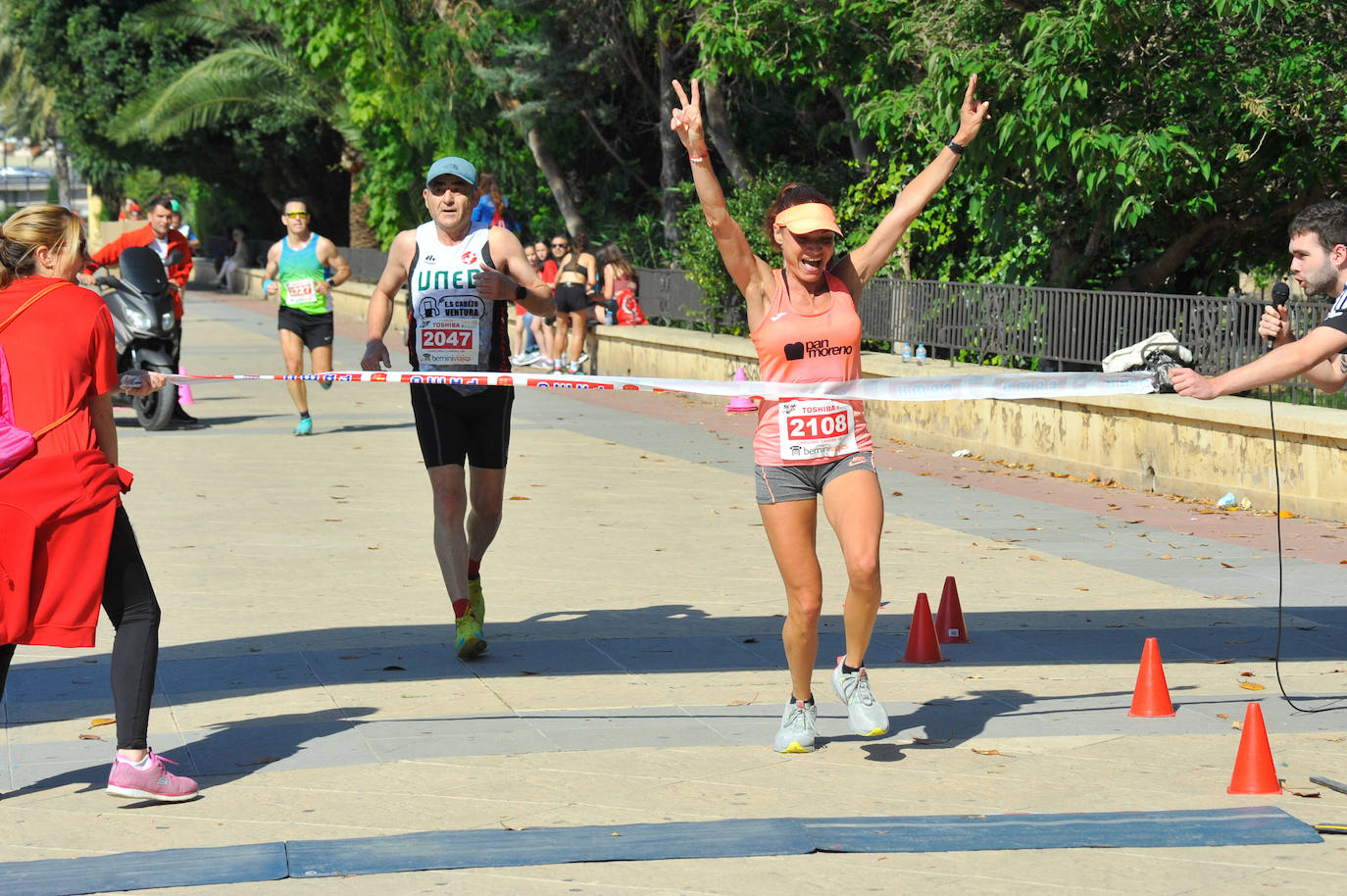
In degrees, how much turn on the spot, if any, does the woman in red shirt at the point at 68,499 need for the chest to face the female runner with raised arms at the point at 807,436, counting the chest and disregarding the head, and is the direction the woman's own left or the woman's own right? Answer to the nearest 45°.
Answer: approximately 45° to the woman's own right

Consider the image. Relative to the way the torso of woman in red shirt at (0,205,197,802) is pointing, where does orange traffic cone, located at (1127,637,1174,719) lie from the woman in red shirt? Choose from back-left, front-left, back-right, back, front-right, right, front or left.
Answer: front-right

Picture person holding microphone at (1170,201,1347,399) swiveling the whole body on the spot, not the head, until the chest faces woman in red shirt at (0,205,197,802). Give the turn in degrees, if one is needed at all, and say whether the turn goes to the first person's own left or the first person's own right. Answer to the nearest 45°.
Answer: approximately 45° to the first person's own left

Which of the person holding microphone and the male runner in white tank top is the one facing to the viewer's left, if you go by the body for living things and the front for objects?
the person holding microphone

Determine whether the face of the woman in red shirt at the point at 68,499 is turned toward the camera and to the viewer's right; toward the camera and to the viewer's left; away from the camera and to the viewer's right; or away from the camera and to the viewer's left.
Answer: away from the camera and to the viewer's right

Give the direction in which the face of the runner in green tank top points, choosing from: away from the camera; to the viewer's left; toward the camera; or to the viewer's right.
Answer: toward the camera

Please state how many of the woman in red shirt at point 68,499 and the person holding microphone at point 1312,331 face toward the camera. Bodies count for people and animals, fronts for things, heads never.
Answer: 0

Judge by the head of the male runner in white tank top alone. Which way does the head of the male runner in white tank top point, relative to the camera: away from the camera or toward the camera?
toward the camera

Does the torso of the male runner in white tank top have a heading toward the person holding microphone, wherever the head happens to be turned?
no

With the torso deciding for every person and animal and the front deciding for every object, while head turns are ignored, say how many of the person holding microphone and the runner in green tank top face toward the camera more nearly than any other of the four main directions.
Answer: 1

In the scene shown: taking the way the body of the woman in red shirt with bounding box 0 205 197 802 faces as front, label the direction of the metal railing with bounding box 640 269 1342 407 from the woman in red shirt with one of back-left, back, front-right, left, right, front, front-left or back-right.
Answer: front

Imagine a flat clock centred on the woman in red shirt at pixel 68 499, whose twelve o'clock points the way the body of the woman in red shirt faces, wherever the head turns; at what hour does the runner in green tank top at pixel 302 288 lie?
The runner in green tank top is roughly at 11 o'clock from the woman in red shirt.

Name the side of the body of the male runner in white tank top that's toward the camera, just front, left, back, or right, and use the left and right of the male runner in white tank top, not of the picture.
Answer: front

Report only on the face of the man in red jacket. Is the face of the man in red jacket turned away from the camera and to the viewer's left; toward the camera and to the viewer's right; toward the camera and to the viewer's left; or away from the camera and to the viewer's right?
toward the camera and to the viewer's right

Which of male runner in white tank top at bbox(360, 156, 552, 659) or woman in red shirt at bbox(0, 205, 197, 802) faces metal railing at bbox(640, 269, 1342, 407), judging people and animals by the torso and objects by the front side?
the woman in red shirt

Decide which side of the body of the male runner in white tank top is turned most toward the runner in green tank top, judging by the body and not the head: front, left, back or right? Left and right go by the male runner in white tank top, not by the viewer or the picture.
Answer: back

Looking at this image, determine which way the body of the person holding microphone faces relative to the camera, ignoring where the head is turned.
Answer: to the viewer's left
